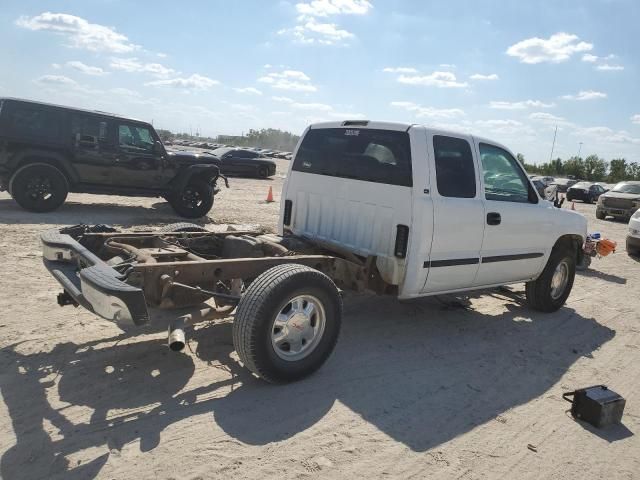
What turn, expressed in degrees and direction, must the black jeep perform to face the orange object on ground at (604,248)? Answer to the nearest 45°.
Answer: approximately 45° to its right

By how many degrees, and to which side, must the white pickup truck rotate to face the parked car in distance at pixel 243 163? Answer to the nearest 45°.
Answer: approximately 45° to its left

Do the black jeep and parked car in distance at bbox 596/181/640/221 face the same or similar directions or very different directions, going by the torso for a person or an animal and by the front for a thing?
very different directions

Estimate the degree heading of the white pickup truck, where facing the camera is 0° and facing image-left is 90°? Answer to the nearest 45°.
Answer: approximately 225°

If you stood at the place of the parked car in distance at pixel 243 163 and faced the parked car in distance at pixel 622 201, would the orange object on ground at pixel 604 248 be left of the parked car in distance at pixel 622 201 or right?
right

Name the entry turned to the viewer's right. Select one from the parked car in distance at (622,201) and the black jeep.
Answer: the black jeep

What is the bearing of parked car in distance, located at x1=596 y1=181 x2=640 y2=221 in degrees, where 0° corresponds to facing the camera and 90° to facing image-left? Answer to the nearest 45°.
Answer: approximately 45°

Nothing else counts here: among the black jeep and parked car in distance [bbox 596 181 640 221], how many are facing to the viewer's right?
1

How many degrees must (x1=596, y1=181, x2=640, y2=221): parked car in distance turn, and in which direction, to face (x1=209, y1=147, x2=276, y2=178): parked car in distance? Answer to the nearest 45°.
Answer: approximately 45° to its right

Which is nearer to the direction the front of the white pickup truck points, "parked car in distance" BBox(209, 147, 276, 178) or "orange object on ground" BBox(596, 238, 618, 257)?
the orange object on ground

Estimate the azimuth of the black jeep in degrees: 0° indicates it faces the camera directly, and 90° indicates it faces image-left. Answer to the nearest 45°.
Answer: approximately 270°
